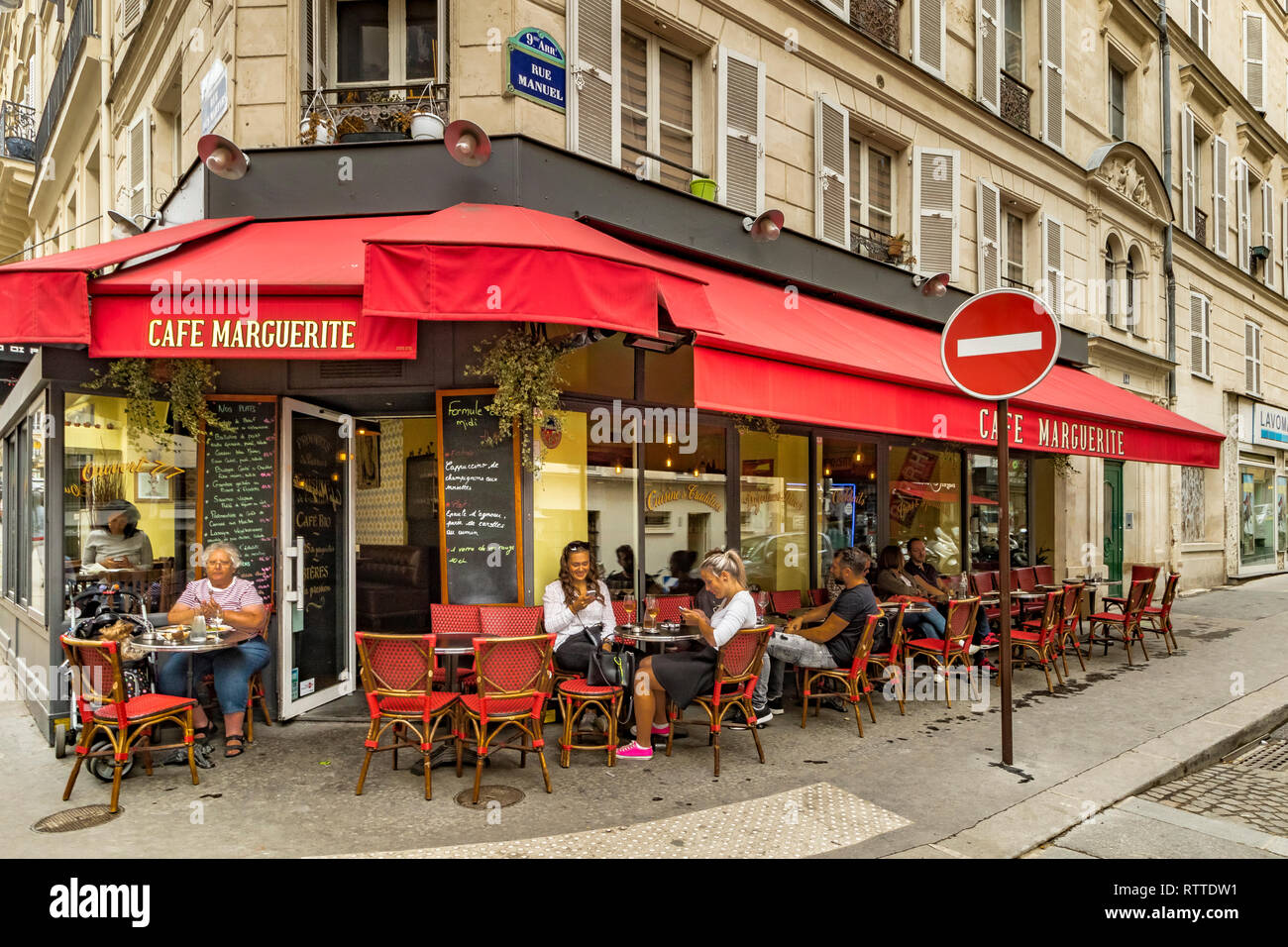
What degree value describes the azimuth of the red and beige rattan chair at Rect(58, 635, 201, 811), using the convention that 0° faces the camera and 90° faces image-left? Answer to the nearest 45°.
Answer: approximately 225°

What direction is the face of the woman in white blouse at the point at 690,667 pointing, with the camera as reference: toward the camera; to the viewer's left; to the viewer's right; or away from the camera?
to the viewer's left

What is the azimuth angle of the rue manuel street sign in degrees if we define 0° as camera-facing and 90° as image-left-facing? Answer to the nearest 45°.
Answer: approximately 315°

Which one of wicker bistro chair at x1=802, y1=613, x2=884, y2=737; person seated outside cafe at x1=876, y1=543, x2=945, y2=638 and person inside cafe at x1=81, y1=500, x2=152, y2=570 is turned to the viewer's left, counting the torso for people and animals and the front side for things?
the wicker bistro chair

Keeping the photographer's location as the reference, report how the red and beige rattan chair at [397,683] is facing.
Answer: facing away from the viewer and to the right of the viewer

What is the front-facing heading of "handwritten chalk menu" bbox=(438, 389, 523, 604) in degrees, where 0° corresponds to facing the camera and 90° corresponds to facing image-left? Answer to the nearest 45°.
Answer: approximately 0°

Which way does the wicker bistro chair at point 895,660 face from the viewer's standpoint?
to the viewer's left
